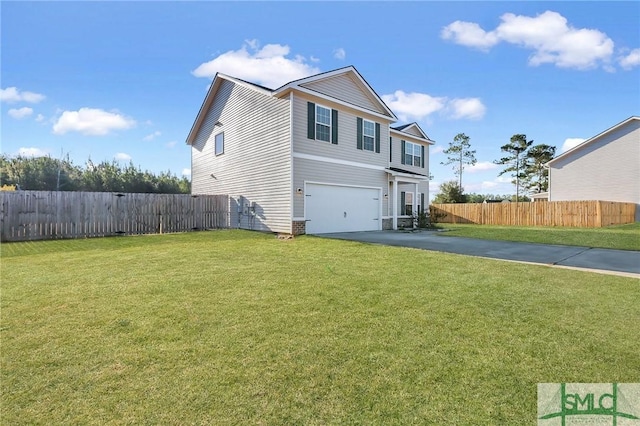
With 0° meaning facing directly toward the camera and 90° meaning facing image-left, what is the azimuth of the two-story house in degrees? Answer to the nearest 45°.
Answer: approximately 315°

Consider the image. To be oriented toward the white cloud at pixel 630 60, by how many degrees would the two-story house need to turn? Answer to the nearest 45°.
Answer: approximately 45° to its left

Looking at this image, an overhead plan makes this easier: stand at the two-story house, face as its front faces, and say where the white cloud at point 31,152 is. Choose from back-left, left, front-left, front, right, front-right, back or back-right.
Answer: back

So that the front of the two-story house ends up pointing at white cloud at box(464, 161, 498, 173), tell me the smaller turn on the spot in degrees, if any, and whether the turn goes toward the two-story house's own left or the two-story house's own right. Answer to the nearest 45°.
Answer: approximately 90° to the two-story house's own left

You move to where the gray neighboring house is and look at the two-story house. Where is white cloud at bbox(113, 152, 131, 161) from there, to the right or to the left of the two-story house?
right

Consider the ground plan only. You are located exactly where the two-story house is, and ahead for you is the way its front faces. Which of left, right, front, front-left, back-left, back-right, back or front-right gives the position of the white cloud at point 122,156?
back

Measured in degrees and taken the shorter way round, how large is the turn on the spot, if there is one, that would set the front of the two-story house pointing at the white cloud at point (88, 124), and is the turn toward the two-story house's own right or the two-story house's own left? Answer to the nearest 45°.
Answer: approximately 180°

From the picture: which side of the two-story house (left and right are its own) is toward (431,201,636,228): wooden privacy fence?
left

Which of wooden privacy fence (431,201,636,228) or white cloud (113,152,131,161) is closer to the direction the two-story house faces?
the wooden privacy fence
